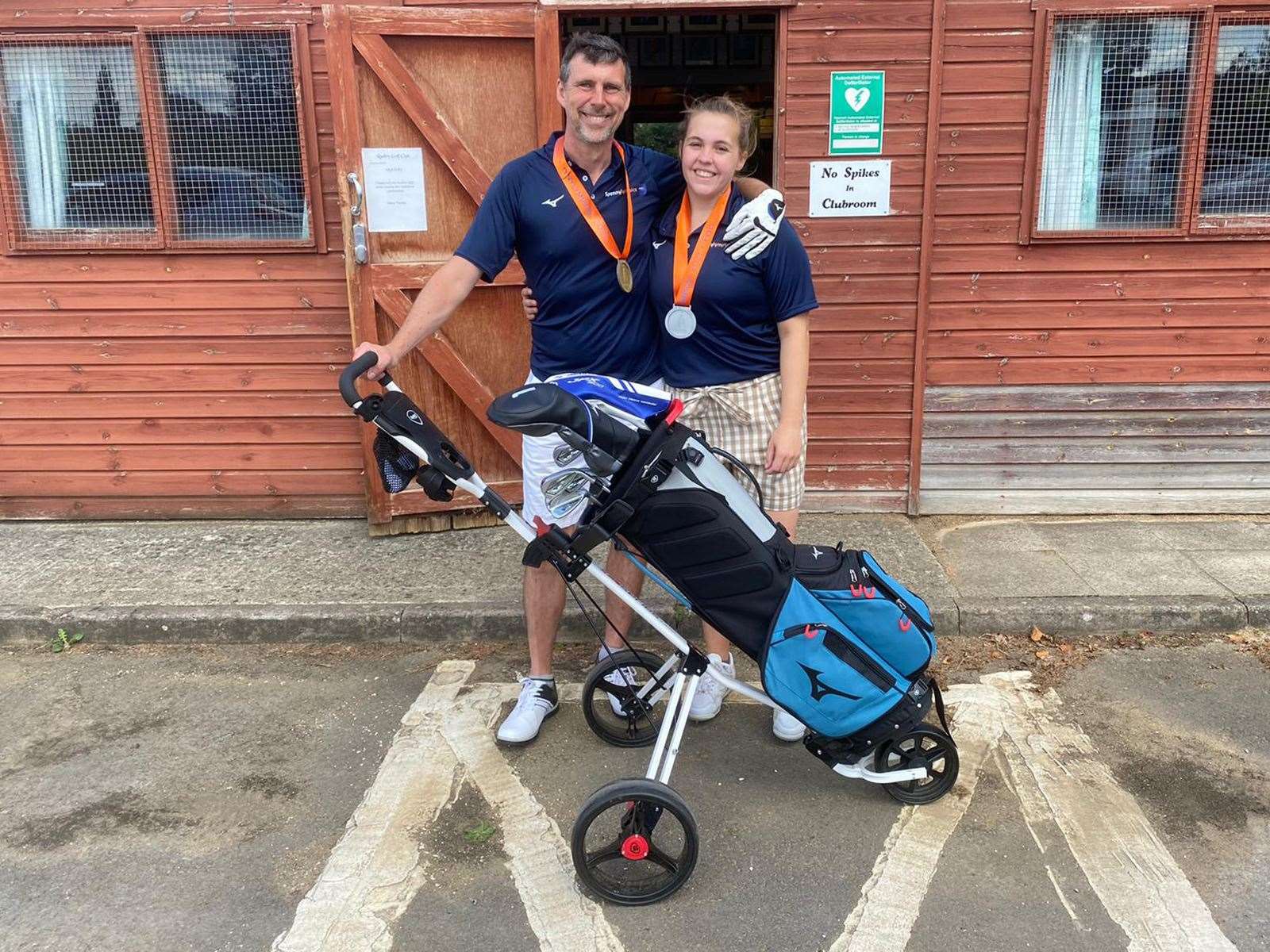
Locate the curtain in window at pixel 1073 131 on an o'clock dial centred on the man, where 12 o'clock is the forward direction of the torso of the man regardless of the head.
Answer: The curtain in window is roughly at 8 o'clock from the man.

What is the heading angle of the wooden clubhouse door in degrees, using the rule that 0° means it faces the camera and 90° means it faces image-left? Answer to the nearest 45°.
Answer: approximately 0°

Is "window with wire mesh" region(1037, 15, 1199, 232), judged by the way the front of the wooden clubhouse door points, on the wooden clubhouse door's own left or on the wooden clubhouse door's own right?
on the wooden clubhouse door's own left

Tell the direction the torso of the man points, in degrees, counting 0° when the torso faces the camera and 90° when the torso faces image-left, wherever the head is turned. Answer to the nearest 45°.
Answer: approximately 0°

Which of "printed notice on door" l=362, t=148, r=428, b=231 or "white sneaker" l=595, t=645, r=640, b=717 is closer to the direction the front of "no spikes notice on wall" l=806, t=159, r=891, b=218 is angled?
the white sneaker

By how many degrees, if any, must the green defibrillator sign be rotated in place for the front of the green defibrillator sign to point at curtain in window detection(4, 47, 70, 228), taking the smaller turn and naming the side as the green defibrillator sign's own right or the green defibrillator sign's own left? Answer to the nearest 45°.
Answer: approximately 90° to the green defibrillator sign's own right

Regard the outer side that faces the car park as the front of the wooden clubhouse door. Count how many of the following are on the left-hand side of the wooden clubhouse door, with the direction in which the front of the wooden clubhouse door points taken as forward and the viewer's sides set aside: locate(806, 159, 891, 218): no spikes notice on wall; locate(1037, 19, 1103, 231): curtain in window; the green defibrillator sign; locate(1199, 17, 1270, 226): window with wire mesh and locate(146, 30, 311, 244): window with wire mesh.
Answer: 4

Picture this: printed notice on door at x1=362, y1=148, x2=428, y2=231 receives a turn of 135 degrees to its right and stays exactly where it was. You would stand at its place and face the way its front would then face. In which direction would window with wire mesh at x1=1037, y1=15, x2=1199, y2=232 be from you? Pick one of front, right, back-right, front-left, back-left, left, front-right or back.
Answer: back-right
